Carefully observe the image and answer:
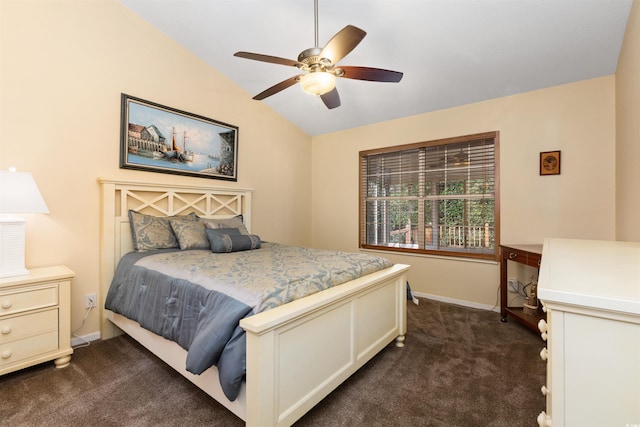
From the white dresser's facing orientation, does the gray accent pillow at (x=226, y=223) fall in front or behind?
in front

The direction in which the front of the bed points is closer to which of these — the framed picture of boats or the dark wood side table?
the dark wood side table

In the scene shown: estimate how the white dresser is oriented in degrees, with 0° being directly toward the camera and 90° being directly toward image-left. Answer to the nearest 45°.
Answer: approximately 90°

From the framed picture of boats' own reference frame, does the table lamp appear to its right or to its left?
on its right

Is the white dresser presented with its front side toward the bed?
yes

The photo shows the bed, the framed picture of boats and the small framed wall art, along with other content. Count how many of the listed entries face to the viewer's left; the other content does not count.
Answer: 0

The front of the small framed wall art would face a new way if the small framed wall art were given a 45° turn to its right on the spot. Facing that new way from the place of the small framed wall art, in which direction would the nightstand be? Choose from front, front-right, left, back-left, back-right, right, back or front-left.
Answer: front

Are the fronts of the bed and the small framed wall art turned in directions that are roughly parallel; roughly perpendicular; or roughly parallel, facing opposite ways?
roughly perpendicular

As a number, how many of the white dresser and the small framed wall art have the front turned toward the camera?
1

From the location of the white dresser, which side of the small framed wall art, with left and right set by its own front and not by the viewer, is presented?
front

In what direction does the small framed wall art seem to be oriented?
toward the camera

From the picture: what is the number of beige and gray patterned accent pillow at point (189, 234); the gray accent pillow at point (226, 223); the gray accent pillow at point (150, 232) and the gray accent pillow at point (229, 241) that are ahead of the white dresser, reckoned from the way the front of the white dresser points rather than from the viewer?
4
